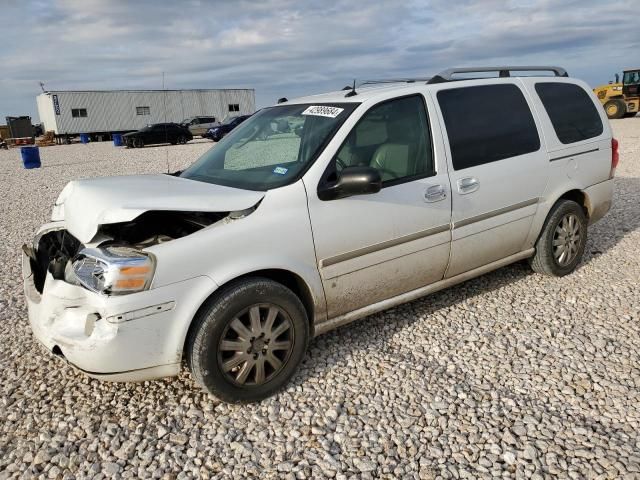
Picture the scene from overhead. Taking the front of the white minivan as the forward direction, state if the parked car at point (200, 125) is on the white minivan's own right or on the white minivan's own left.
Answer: on the white minivan's own right

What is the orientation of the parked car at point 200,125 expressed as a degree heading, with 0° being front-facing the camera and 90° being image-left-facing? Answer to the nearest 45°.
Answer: approximately 45°

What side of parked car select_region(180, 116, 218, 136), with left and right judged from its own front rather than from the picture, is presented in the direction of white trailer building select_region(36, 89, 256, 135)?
right
